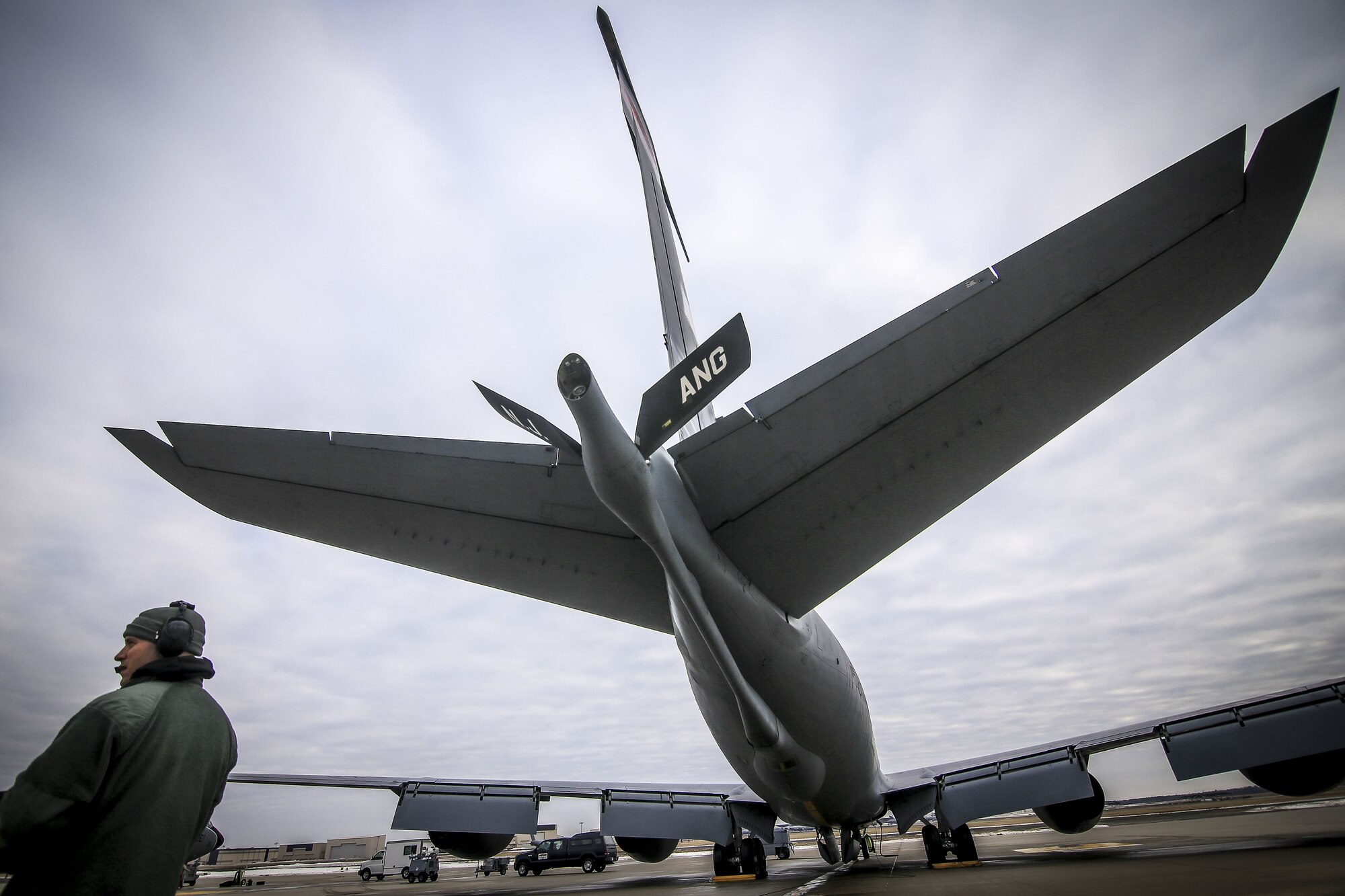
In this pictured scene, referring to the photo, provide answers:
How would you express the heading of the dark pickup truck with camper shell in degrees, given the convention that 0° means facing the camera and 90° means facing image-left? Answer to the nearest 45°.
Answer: approximately 90°

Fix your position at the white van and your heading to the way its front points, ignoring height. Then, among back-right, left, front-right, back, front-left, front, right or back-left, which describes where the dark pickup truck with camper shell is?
back-left

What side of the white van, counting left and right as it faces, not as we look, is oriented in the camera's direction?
left

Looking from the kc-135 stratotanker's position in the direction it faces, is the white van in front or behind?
in front

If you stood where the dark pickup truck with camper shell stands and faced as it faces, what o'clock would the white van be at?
The white van is roughly at 1 o'clock from the dark pickup truck with camper shell.

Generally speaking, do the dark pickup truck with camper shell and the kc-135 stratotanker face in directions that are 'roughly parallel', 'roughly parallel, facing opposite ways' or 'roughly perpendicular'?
roughly perpendicular

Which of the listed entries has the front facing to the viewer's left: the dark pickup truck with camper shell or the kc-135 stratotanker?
the dark pickup truck with camper shell

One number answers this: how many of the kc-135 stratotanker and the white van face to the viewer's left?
1

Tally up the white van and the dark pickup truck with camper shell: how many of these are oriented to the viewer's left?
2

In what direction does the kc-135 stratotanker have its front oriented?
away from the camera
